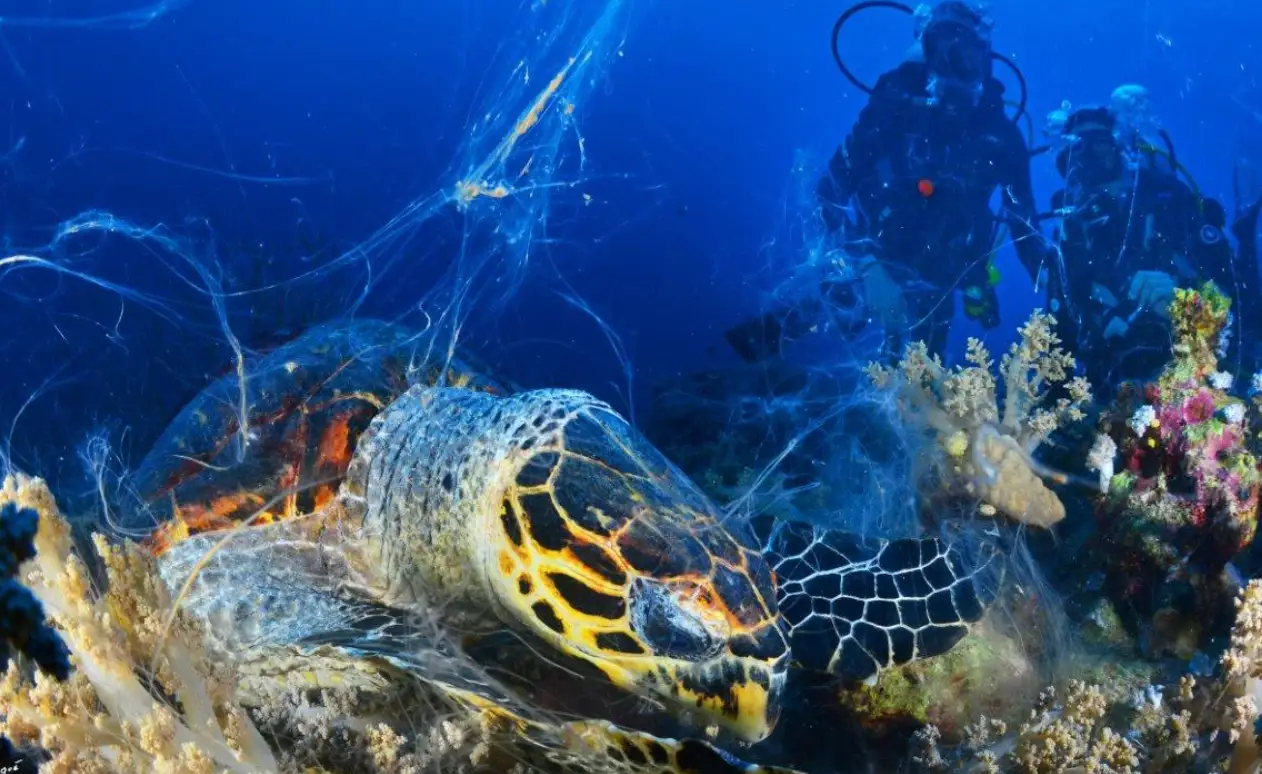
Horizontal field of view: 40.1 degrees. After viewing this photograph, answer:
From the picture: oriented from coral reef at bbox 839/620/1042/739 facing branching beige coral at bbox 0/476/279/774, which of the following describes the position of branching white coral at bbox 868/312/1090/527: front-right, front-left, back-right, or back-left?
back-right

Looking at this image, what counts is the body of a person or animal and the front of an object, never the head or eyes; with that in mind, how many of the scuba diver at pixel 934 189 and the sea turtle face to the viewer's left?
0

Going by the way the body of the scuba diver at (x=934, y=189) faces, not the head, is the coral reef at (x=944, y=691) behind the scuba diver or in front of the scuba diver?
in front

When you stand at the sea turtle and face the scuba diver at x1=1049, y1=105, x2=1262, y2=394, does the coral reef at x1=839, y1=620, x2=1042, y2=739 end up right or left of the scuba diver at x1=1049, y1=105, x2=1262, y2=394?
right

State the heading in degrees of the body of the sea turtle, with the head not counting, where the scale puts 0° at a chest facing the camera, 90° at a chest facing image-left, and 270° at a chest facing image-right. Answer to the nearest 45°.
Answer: approximately 315°

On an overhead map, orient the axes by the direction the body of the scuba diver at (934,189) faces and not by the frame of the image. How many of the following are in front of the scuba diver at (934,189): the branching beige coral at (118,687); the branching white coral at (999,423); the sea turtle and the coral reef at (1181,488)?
4

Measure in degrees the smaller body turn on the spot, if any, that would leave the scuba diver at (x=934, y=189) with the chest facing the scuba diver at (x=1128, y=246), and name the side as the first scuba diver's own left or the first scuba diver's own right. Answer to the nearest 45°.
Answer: approximately 45° to the first scuba diver's own left

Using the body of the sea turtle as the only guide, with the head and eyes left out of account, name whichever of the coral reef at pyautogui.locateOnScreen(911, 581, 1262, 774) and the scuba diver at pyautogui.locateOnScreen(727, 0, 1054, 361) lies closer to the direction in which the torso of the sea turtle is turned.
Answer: the coral reef

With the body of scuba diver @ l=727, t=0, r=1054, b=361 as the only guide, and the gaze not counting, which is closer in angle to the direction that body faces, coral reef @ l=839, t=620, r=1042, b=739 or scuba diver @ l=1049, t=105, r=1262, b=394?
the coral reef

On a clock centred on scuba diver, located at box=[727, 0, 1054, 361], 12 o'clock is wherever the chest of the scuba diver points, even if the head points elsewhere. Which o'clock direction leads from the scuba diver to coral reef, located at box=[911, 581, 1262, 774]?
The coral reef is roughly at 12 o'clock from the scuba diver.

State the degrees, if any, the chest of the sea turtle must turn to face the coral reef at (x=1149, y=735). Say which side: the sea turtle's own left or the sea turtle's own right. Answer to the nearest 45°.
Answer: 0° — it already faces it

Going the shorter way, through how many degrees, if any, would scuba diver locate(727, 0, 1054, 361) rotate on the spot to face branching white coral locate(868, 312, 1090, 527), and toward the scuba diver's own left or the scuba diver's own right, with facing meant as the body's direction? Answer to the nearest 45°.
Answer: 0° — they already face it

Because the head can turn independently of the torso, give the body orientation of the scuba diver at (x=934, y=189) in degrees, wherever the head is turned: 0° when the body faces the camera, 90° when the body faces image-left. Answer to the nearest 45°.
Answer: approximately 0°

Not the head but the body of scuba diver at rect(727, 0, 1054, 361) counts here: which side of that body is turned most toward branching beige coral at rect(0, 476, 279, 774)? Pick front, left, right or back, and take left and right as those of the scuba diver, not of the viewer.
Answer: front
